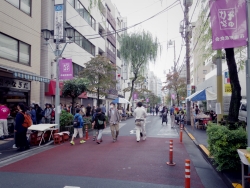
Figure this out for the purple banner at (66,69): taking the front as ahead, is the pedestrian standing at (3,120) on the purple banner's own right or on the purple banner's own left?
on the purple banner's own right

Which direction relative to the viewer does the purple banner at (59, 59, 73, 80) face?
toward the camera

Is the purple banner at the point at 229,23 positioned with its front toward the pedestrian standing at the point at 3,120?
no

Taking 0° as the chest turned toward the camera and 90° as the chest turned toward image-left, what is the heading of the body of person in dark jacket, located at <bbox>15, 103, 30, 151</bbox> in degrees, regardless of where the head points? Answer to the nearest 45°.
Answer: approximately 90°

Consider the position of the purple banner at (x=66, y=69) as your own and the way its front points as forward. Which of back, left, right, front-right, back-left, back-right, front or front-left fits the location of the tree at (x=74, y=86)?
back

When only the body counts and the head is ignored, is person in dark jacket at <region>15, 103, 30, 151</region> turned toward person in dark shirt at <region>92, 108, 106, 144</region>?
no

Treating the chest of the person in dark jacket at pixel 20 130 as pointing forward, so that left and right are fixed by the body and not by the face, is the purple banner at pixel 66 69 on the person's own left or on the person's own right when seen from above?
on the person's own right

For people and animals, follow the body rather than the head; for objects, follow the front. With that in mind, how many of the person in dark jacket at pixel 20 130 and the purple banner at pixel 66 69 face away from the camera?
0

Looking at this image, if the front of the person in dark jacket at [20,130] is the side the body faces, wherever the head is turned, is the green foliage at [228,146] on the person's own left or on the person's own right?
on the person's own left

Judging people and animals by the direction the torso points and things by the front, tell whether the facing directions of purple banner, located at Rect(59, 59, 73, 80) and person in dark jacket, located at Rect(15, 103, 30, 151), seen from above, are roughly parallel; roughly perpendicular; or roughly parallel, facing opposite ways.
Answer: roughly perpendicular

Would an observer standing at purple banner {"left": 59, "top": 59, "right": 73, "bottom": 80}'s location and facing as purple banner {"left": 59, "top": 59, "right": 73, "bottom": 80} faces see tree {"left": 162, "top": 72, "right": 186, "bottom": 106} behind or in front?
behind
